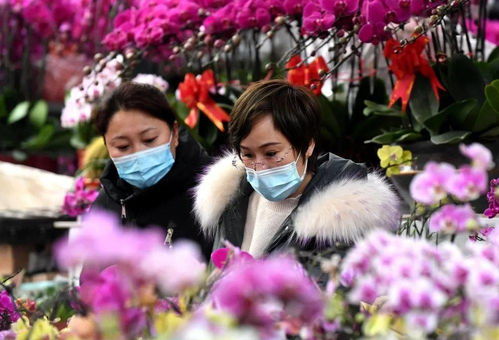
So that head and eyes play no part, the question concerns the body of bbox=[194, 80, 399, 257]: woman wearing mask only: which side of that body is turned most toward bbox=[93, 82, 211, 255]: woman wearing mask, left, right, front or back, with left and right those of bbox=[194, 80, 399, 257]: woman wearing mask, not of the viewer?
right

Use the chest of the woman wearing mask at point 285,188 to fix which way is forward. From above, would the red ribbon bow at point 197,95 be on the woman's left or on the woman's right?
on the woman's right

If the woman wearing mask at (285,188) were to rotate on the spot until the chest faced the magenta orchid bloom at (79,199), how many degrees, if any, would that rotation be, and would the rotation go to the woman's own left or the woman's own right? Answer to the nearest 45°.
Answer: approximately 90° to the woman's own right

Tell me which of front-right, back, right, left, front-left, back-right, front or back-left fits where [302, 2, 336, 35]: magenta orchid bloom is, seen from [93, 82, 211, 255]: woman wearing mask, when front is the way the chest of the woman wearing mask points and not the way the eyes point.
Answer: back-left

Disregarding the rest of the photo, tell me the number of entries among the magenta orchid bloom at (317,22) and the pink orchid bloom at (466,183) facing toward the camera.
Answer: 2

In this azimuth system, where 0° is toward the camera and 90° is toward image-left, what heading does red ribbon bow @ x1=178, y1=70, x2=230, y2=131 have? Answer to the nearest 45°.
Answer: approximately 0°

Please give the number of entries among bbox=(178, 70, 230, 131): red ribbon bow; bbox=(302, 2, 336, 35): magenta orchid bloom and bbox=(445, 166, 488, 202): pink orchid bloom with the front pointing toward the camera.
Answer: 3

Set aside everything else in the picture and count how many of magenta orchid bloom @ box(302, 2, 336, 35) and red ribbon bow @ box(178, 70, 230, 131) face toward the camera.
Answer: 2

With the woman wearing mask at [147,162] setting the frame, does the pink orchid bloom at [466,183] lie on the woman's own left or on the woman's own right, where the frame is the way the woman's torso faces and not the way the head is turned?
on the woman's own left

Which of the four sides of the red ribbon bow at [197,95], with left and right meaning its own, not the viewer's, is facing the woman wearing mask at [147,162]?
front
